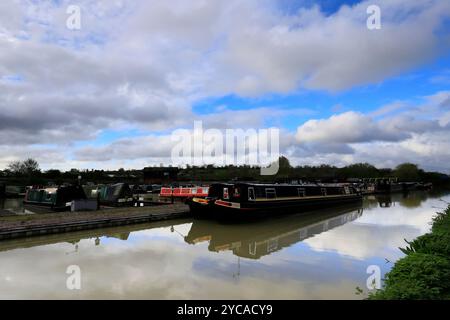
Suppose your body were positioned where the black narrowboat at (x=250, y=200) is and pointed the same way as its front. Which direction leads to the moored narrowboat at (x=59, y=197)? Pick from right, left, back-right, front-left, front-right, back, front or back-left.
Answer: front-right

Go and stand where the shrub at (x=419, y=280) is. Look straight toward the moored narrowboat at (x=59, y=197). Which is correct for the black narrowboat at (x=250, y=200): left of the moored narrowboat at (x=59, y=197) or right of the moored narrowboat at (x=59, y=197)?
right

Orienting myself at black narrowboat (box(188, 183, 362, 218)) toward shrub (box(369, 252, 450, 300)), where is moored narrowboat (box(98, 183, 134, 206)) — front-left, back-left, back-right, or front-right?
back-right

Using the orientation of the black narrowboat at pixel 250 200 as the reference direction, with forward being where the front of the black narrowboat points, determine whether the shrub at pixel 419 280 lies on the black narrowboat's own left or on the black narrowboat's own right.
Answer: on the black narrowboat's own left

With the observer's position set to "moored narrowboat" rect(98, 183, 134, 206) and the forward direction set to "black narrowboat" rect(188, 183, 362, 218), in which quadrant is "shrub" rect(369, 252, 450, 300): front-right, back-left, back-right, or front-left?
front-right

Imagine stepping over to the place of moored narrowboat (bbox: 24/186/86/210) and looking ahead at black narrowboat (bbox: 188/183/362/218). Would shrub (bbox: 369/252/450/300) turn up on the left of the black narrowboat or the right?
right

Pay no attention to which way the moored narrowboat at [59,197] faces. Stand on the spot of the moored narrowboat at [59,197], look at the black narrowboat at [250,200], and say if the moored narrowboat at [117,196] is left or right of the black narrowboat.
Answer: left

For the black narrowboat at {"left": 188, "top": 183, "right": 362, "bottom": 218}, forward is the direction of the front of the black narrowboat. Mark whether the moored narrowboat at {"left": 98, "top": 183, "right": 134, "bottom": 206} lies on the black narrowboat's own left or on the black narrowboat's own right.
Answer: on the black narrowboat's own right
